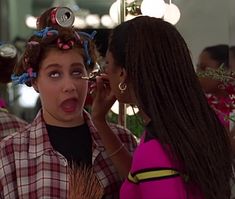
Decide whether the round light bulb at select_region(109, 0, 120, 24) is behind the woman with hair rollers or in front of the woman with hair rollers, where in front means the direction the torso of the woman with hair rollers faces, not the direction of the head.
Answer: behind

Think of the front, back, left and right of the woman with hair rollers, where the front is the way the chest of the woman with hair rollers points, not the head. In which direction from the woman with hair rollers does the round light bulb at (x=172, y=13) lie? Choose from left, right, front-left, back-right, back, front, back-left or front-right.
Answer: back-left

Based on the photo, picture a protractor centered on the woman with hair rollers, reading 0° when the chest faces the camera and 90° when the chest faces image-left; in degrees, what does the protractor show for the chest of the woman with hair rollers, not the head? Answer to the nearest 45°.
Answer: approximately 0°

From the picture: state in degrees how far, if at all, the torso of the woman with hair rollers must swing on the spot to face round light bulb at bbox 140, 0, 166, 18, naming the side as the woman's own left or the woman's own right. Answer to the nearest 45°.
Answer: approximately 135° to the woman's own left
